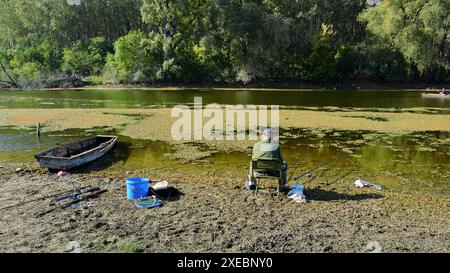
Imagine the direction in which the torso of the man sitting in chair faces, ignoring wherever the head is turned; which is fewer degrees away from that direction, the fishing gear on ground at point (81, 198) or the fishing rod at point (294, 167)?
the fishing rod

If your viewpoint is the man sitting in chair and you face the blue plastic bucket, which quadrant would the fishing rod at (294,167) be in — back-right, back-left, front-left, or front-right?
back-right

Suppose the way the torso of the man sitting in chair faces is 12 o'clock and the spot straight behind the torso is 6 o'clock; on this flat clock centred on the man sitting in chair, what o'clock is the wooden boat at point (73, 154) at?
The wooden boat is roughly at 10 o'clock from the man sitting in chair.

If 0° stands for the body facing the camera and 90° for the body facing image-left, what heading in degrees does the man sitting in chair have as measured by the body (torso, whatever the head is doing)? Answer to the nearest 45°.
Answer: approximately 180°

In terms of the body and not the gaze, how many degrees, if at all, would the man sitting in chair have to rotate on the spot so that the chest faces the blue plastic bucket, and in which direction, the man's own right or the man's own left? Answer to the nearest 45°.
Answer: approximately 90° to the man's own left

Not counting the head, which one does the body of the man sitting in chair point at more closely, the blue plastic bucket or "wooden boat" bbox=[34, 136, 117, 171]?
the wooden boat

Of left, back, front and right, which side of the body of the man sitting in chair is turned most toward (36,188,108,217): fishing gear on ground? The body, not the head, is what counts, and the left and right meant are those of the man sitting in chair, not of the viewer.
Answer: left

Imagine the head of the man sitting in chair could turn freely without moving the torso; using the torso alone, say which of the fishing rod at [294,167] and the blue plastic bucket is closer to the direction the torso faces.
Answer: the fishing rod
